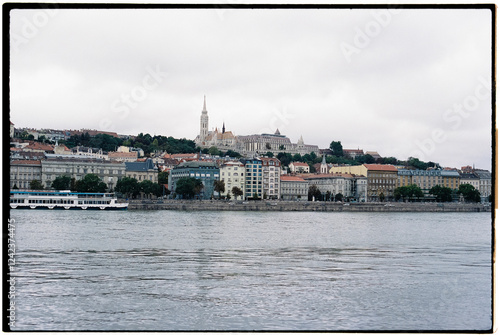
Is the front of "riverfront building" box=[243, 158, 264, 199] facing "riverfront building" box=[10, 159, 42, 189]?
no

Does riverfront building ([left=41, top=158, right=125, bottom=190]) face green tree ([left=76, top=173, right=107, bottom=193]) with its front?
yes

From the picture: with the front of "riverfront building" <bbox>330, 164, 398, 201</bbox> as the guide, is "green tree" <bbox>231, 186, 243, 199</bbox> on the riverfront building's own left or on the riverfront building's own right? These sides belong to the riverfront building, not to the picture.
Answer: on the riverfront building's own right

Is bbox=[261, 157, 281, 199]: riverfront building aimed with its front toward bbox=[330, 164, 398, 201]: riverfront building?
no

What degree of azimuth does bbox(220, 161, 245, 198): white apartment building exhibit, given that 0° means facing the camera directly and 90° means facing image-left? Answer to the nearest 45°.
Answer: approximately 0°

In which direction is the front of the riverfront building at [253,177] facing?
toward the camera

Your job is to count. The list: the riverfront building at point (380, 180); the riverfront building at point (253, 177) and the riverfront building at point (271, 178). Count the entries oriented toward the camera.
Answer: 3

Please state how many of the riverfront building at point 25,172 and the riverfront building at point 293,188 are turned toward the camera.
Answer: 2

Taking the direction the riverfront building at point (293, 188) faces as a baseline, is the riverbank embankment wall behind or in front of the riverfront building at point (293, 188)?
in front

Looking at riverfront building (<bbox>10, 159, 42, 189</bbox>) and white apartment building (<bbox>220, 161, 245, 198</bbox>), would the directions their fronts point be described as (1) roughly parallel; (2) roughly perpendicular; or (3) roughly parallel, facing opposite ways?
roughly parallel

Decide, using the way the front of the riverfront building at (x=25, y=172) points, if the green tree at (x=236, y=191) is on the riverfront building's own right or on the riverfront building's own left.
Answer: on the riverfront building's own left

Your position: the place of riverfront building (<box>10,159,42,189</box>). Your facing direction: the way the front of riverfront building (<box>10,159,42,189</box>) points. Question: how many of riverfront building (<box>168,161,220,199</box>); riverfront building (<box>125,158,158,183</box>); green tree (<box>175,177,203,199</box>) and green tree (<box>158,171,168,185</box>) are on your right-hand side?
0

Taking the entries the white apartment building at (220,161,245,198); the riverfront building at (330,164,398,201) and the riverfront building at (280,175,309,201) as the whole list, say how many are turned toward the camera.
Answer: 3

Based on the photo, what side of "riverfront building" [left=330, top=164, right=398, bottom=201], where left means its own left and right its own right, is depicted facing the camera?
front

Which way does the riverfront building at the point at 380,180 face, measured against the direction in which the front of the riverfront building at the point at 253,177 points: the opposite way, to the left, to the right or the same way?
the same way

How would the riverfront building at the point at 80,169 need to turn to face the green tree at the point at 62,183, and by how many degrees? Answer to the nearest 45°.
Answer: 0° — it already faces it

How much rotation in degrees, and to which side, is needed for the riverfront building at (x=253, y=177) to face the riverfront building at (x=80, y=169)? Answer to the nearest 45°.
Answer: approximately 45° to its right
